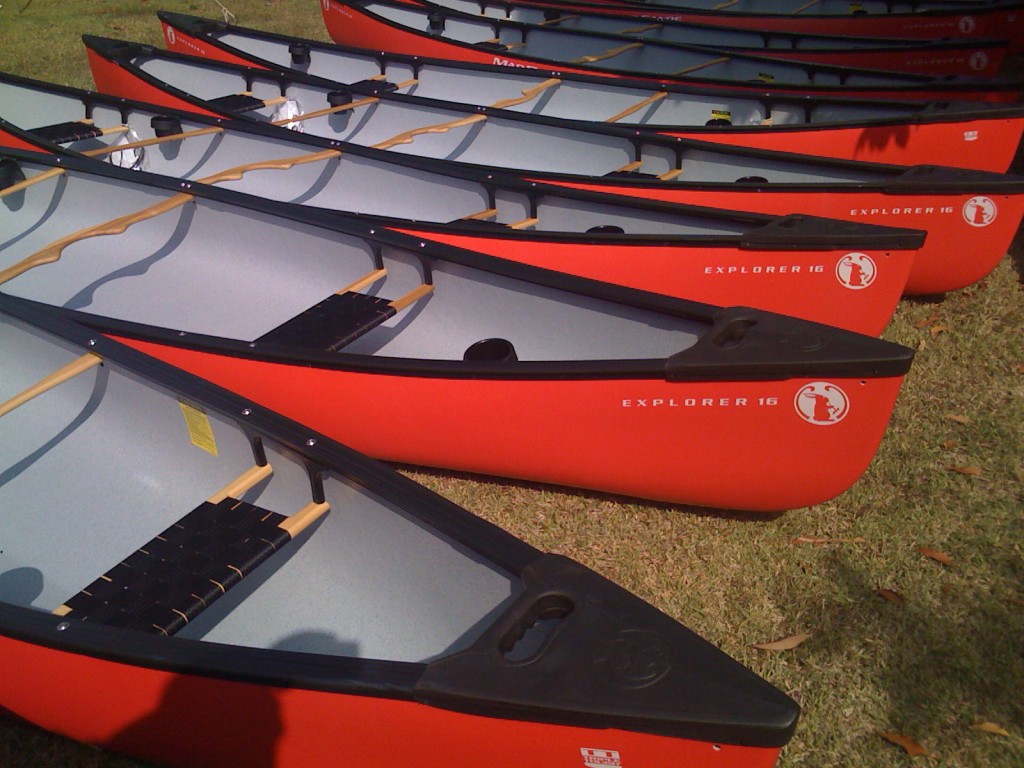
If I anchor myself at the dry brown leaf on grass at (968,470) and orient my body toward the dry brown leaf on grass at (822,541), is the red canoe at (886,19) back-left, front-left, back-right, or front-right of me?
back-right

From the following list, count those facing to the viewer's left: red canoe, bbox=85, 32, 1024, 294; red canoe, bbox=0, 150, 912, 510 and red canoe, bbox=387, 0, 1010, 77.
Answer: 0

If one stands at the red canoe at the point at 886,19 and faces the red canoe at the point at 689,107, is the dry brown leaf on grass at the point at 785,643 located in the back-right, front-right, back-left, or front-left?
front-left

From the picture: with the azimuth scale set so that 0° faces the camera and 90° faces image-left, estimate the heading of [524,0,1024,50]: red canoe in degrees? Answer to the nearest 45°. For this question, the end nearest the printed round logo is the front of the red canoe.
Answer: approximately 315°

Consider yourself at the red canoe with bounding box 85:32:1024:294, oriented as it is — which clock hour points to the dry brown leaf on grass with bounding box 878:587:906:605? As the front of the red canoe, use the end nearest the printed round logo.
The dry brown leaf on grass is roughly at 2 o'clock from the red canoe.

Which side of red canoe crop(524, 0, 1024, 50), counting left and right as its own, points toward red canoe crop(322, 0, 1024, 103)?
right

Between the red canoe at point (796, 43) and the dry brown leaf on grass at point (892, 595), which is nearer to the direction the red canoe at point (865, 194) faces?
the dry brown leaf on grass

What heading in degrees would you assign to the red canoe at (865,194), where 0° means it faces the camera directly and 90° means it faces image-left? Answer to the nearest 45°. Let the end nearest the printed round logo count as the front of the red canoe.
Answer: approximately 315°

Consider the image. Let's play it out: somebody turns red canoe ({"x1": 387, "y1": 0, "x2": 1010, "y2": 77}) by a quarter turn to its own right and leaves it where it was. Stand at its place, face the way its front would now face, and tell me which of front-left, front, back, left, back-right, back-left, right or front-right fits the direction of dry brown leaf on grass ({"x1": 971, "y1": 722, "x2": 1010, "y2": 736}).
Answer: front-left

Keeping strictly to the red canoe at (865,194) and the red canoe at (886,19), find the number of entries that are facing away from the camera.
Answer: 0

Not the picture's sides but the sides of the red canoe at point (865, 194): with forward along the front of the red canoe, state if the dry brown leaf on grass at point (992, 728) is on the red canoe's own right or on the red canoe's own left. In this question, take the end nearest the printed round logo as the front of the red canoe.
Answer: on the red canoe's own right

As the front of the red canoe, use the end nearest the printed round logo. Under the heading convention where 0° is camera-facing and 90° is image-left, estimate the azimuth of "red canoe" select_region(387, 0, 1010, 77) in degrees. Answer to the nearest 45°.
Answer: approximately 315°

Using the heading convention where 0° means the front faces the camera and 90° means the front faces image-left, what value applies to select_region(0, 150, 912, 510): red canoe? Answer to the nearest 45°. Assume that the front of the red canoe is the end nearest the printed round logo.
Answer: approximately 315°

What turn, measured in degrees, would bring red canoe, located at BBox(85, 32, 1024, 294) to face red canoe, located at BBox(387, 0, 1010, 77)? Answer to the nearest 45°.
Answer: approximately 135° to its left
